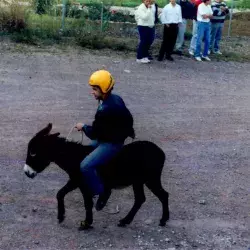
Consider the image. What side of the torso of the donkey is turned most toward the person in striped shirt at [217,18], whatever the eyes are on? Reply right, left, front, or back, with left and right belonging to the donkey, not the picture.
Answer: right

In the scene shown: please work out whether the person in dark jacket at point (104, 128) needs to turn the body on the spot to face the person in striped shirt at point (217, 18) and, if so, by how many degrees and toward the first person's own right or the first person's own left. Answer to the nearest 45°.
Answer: approximately 90° to the first person's own right

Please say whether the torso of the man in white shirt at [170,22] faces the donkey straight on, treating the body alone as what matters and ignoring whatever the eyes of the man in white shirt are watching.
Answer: yes

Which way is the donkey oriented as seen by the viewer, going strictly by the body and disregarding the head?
to the viewer's left

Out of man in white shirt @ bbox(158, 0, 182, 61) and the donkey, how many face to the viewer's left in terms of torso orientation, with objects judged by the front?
1

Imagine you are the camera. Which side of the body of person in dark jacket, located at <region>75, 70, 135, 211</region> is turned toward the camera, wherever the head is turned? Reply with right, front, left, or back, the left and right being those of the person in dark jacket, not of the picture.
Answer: left

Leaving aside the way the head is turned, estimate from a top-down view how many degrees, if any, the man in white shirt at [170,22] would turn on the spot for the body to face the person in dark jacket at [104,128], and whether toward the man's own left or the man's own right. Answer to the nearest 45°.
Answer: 0° — they already face them

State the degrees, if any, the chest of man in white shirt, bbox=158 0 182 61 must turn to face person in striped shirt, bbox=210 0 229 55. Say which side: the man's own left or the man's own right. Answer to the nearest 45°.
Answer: approximately 135° to the man's own left

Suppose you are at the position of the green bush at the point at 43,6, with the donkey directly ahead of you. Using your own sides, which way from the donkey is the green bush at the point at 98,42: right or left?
left

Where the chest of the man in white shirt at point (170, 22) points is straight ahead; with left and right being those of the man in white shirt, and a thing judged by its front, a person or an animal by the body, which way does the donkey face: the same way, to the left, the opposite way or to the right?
to the right

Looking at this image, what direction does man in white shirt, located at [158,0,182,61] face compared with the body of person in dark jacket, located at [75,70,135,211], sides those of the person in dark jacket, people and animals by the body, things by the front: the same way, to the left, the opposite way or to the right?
to the left

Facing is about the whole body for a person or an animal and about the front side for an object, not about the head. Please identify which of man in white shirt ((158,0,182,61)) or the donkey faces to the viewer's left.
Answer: the donkey
